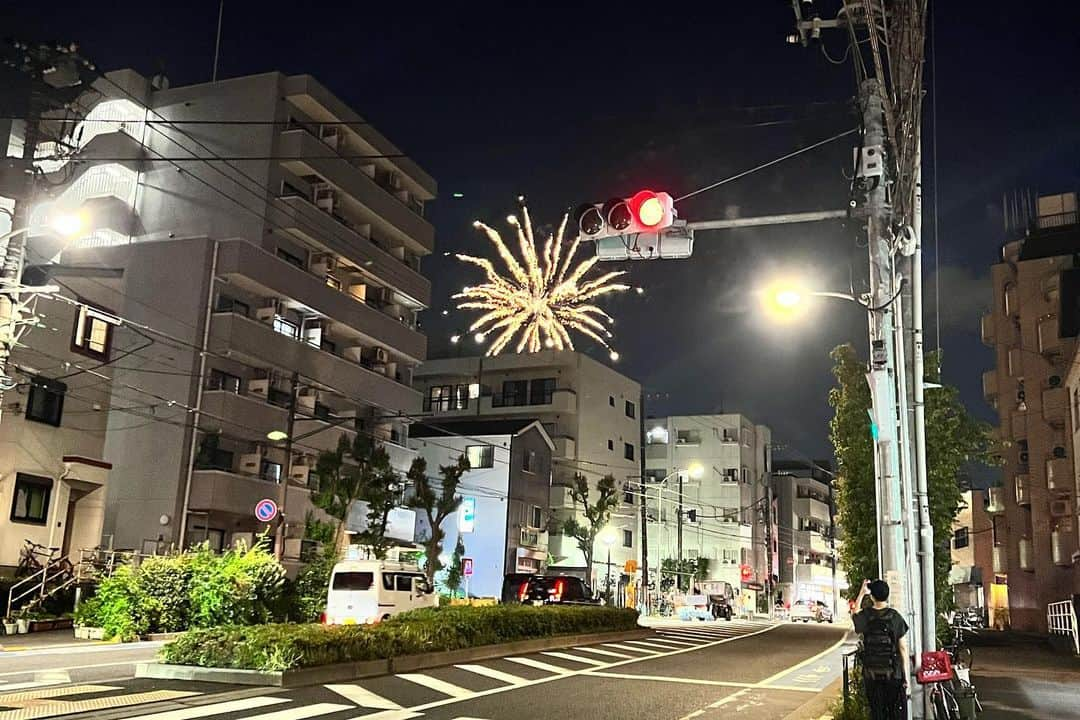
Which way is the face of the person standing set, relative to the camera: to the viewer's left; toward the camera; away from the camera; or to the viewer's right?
away from the camera

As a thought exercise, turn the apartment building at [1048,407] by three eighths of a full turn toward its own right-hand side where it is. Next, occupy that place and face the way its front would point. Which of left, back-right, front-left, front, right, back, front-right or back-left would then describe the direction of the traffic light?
back

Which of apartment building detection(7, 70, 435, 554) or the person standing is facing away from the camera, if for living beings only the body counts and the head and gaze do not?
the person standing

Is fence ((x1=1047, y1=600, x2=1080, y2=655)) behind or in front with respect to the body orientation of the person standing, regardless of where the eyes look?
in front

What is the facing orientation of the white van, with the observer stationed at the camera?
facing away from the viewer and to the right of the viewer

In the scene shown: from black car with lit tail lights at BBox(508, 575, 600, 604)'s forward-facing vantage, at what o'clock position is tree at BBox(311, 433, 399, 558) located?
The tree is roughly at 8 o'clock from the black car with lit tail lights.

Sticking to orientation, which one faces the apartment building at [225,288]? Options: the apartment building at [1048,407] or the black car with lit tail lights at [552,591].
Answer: the apartment building at [1048,407]

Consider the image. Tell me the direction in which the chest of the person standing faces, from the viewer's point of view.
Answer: away from the camera

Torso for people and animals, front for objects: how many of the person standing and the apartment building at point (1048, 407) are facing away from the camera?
1

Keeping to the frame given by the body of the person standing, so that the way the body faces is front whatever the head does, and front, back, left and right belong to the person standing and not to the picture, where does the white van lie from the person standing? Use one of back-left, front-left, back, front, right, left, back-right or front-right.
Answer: front-left

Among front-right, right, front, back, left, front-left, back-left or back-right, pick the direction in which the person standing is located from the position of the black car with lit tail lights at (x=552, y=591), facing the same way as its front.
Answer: back-right

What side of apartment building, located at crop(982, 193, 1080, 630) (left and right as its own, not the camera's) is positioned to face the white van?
front

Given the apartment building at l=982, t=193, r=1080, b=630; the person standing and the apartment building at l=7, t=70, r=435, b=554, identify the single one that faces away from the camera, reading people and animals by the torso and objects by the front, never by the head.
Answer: the person standing

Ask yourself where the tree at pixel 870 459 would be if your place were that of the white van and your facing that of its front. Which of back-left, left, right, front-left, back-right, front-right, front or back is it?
right

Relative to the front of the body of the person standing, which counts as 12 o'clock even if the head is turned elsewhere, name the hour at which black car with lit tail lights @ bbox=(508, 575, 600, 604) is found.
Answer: The black car with lit tail lights is roughly at 11 o'clock from the person standing.

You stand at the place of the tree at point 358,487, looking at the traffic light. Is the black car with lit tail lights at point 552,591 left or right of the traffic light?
left

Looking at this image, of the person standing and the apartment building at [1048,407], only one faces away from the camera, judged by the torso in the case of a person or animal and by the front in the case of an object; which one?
the person standing
